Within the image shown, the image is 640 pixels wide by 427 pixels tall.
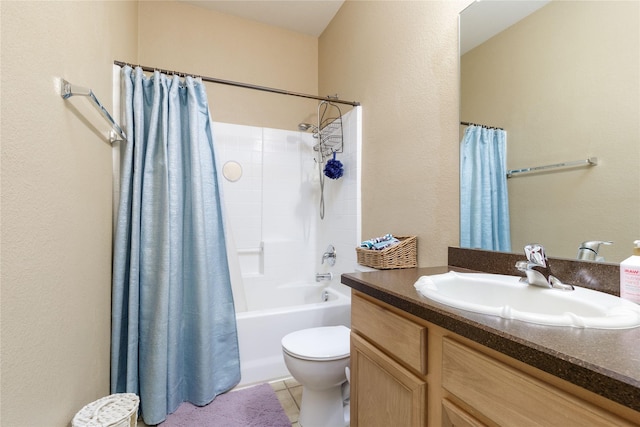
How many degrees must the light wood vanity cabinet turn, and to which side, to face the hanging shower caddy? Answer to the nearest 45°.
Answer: approximately 90° to its right

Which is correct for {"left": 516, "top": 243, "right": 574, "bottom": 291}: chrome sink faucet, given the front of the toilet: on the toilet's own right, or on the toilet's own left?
on the toilet's own left

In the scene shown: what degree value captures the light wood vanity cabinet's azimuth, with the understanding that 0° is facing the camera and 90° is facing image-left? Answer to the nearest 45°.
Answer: approximately 45°

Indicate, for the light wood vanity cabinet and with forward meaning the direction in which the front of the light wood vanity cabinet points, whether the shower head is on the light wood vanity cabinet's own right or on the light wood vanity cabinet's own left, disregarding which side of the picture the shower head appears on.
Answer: on the light wood vanity cabinet's own right

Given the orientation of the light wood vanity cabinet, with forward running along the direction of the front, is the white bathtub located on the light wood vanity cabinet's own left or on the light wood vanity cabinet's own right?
on the light wood vanity cabinet's own right
